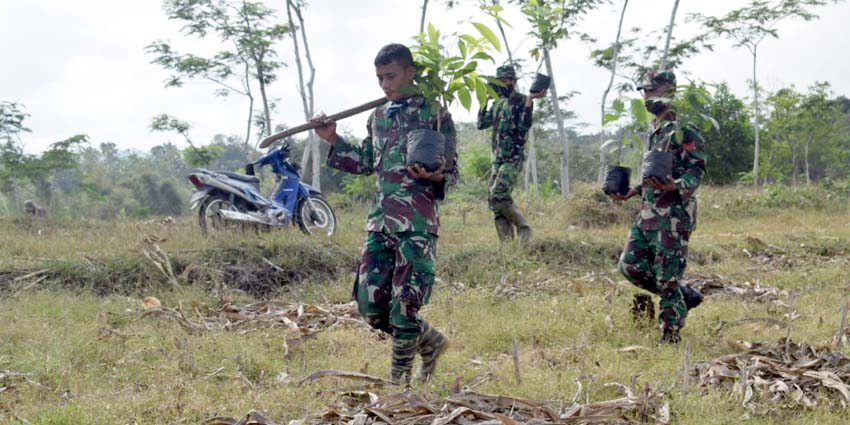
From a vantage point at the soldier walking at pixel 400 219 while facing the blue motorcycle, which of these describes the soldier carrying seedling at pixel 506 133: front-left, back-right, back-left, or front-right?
front-right

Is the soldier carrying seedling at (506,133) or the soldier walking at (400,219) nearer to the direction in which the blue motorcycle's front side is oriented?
the soldier carrying seedling

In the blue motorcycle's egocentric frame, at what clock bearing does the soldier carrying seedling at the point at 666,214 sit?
The soldier carrying seedling is roughly at 2 o'clock from the blue motorcycle.

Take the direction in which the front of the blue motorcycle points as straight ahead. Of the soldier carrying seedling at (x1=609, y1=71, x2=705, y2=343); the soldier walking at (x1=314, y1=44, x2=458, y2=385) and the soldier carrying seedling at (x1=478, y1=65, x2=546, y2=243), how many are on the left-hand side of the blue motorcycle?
0

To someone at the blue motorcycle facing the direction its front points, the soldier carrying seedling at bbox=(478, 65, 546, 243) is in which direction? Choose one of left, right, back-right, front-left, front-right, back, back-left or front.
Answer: front-right

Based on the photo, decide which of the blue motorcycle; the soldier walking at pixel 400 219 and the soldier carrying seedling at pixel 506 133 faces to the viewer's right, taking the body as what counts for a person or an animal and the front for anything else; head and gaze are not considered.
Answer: the blue motorcycle

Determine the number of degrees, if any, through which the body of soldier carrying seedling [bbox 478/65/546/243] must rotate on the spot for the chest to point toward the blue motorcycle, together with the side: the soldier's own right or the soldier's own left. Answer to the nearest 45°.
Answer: approximately 45° to the soldier's own right

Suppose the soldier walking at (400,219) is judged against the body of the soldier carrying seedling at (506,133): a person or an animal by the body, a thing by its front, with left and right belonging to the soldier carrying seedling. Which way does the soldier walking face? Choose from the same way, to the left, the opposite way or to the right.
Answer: the same way

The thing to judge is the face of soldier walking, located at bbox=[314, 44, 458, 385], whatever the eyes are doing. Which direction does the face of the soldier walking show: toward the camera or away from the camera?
toward the camera

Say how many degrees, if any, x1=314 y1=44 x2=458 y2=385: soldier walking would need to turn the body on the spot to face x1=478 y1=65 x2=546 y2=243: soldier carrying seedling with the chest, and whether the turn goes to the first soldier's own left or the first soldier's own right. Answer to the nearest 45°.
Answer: approximately 135° to the first soldier's own right

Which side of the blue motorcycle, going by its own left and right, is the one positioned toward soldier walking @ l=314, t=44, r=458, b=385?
right

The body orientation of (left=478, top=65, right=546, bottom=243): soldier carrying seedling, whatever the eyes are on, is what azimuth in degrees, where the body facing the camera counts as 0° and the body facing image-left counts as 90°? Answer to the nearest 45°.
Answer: approximately 45°

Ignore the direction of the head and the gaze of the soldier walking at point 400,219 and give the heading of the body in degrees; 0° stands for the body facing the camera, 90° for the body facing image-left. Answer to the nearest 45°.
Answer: approximately 45°

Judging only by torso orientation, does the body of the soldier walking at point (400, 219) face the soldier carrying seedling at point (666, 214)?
no

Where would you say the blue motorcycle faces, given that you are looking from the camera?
facing to the right of the viewer
